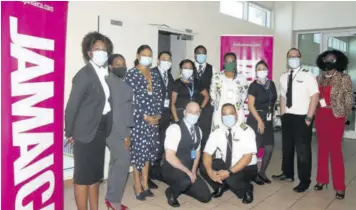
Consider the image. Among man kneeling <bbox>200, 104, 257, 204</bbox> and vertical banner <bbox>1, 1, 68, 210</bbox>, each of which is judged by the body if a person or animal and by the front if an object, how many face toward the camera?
2

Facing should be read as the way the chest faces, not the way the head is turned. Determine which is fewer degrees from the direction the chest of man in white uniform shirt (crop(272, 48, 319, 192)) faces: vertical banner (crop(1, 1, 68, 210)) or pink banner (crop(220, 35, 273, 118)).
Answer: the vertical banner

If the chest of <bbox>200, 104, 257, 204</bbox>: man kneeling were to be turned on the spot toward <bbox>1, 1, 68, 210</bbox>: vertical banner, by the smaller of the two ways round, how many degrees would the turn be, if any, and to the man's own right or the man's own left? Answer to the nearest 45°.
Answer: approximately 45° to the man's own right

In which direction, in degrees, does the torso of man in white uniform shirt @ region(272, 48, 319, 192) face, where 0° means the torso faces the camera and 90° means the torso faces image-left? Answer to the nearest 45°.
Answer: approximately 45°

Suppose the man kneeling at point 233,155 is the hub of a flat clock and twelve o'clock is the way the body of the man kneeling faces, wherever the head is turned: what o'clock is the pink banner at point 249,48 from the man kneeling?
The pink banner is roughly at 6 o'clock from the man kneeling.

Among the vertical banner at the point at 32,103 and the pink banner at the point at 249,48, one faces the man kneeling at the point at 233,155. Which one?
the pink banner

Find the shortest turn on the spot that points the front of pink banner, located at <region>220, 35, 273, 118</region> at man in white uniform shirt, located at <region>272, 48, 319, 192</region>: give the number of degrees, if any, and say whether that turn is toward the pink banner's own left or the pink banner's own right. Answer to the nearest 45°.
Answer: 0° — it already faces them

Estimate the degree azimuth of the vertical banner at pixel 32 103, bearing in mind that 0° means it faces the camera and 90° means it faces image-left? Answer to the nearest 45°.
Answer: approximately 0°

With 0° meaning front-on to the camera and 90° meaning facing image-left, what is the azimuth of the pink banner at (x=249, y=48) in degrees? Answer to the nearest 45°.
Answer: approximately 0°
